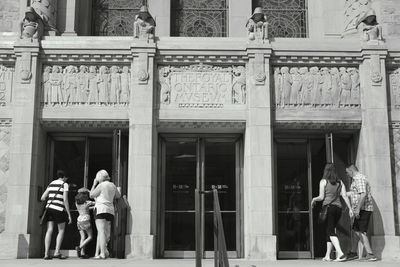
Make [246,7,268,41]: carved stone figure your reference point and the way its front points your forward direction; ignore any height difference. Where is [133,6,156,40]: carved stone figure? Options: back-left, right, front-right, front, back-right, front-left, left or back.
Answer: right

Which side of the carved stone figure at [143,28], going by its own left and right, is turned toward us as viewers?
front

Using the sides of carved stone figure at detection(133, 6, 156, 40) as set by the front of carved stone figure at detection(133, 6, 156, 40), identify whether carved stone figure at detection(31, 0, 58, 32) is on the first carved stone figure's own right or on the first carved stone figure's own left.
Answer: on the first carved stone figure's own right

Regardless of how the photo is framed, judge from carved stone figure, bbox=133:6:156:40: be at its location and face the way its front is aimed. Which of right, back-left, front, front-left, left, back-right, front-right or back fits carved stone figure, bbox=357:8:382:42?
left

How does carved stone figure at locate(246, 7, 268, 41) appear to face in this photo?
toward the camera

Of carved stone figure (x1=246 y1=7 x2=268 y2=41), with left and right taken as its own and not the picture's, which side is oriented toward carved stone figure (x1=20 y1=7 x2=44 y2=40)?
right

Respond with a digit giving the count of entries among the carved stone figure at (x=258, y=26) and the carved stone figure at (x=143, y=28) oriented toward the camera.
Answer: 2

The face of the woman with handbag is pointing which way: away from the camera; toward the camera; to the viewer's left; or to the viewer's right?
away from the camera
